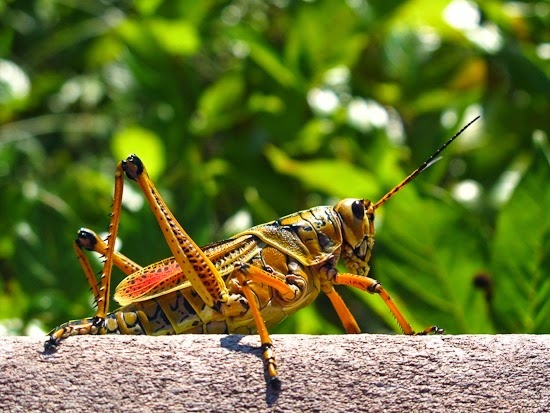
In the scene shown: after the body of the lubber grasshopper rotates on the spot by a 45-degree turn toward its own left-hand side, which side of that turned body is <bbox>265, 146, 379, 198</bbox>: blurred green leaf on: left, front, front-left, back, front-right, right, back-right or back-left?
front

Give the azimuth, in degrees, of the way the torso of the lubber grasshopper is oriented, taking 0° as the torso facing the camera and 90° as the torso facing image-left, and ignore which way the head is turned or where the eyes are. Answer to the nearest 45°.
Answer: approximately 270°
